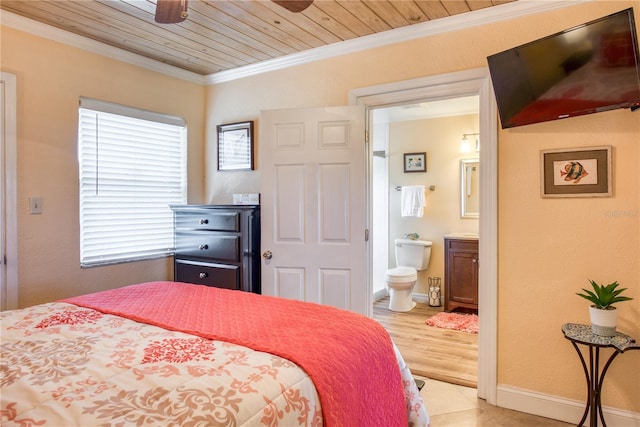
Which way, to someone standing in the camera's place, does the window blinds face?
facing the viewer and to the right of the viewer

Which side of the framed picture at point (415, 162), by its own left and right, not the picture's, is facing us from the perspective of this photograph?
front

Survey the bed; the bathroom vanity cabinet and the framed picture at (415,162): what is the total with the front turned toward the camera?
2

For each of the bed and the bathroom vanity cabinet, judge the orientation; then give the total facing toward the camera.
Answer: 1

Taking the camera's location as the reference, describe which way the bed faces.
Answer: facing away from the viewer and to the right of the viewer

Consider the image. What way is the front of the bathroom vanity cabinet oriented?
toward the camera

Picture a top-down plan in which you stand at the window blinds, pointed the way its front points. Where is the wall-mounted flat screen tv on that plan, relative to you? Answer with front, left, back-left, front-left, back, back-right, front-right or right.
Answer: front

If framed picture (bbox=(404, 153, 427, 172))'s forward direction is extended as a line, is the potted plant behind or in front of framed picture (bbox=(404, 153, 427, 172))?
in front

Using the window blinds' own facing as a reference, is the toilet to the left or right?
on its left

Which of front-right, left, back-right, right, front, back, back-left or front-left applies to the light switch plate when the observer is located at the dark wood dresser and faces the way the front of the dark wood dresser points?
front-right

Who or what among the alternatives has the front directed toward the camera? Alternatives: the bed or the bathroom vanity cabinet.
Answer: the bathroom vanity cabinet

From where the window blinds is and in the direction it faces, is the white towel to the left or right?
on its left

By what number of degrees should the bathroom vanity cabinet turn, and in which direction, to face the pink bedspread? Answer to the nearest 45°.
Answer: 0° — it already faces it

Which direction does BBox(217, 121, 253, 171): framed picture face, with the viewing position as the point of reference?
facing the viewer and to the left of the viewer

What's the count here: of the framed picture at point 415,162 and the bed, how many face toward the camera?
1
